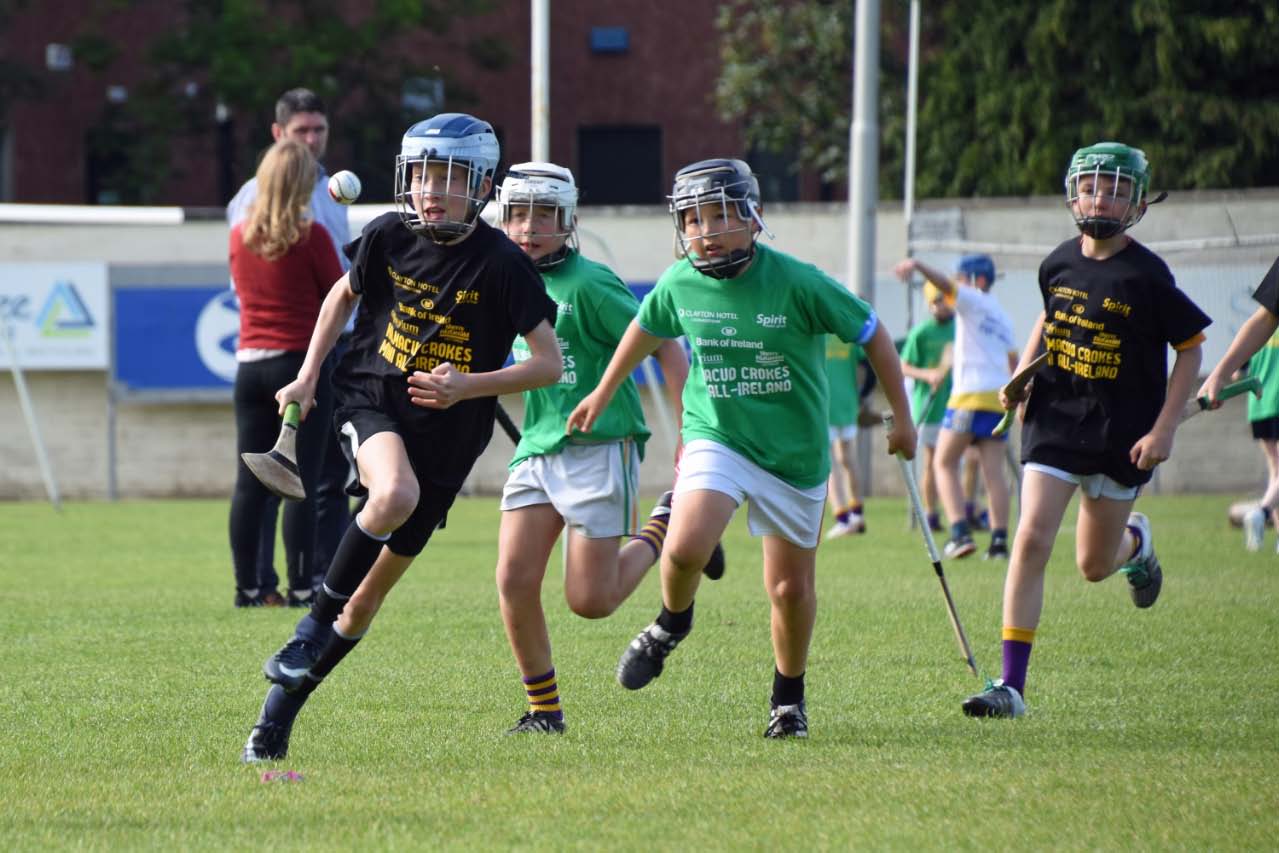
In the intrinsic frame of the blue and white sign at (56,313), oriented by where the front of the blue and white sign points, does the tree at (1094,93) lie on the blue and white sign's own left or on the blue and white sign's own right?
on the blue and white sign's own left

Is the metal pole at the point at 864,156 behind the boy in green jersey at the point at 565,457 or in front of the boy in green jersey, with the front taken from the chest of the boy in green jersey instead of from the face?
behind

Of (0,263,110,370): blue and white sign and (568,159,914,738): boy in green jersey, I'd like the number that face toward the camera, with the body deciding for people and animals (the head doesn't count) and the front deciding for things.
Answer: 2

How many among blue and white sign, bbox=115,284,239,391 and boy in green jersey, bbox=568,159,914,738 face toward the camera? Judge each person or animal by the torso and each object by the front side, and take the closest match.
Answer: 2

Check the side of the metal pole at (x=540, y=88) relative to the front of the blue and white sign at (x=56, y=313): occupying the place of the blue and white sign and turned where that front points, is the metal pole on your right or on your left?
on your left

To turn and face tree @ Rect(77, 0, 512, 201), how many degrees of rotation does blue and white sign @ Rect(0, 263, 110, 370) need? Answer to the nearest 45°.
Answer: approximately 180°

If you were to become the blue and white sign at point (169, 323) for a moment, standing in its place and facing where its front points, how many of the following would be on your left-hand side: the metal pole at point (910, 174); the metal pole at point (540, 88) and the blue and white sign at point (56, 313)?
2

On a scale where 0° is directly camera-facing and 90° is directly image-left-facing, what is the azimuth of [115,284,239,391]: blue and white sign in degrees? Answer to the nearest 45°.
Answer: approximately 0°

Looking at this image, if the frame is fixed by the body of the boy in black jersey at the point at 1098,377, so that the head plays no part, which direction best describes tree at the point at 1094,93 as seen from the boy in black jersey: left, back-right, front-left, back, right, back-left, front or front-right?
back-right

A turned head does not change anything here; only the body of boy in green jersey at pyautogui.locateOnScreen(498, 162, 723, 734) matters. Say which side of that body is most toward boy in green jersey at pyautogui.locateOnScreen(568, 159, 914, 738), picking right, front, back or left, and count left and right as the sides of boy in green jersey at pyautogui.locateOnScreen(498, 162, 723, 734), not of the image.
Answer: left
